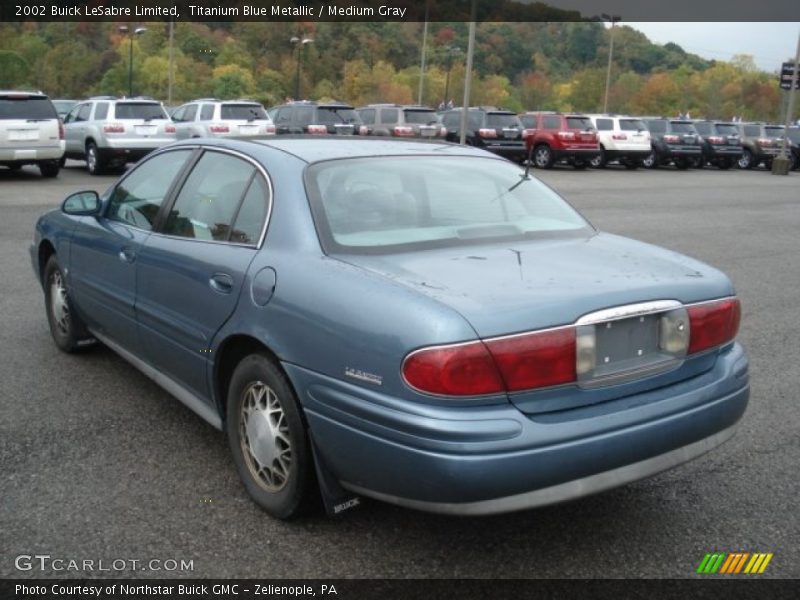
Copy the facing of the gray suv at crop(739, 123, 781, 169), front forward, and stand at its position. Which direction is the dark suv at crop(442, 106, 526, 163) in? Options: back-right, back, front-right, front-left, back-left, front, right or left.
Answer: left

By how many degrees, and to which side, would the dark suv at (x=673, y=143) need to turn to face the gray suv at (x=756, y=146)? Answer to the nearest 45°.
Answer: approximately 90° to its right

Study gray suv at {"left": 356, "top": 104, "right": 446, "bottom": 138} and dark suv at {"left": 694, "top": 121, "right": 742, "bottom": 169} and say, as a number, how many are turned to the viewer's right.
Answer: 0

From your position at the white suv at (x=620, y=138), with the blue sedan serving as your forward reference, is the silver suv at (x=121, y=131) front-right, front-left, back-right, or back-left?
front-right

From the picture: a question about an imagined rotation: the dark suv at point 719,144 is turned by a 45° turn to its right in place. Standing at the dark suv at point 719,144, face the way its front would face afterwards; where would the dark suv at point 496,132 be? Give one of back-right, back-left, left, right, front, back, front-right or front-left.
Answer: back-left

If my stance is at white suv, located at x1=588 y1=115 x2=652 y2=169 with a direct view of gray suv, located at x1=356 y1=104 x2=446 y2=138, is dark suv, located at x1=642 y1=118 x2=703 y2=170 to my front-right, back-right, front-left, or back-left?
back-right

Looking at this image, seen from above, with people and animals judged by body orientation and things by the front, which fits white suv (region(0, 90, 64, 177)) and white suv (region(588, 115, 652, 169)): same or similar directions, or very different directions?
same or similar directions

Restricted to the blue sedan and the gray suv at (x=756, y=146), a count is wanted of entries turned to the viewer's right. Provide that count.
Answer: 0

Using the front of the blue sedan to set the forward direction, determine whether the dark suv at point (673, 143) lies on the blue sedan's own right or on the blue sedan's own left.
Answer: on the blue sedan's own right

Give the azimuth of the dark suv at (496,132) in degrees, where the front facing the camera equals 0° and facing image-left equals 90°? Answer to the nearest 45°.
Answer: approximately 135°

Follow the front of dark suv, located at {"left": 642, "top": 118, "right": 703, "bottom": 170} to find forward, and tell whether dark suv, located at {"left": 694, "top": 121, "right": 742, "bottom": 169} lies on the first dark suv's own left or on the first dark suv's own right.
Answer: on the first dark suv's own right

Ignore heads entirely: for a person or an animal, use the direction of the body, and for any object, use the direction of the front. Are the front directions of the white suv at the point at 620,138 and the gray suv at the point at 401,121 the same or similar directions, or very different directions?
same or similar directions

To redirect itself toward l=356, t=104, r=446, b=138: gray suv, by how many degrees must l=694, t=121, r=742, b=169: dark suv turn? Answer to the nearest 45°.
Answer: approximately 90° to its left

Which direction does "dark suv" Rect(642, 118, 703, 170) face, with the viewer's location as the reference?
facing away from the viewer and to the left of the viewer

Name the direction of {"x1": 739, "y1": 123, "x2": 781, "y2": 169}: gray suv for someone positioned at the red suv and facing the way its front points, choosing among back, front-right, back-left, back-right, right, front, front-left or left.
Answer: right
